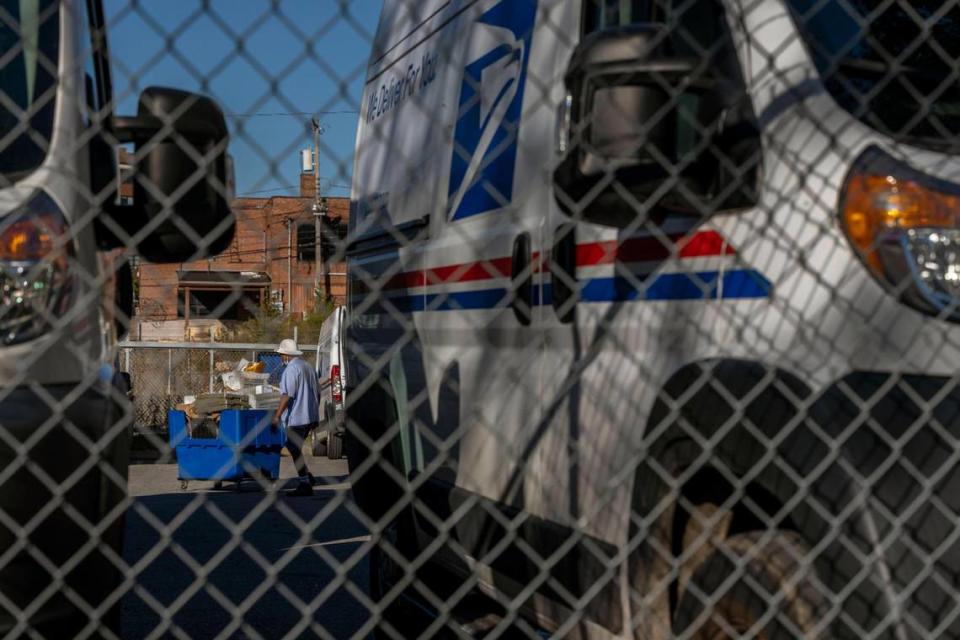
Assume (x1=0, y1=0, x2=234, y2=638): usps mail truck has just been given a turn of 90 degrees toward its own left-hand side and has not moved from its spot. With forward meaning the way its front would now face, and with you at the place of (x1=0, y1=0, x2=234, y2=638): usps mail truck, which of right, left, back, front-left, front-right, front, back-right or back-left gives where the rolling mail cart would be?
left

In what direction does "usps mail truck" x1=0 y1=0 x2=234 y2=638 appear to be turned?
toward the camera

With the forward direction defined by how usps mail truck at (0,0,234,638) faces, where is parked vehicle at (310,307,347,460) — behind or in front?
behind
